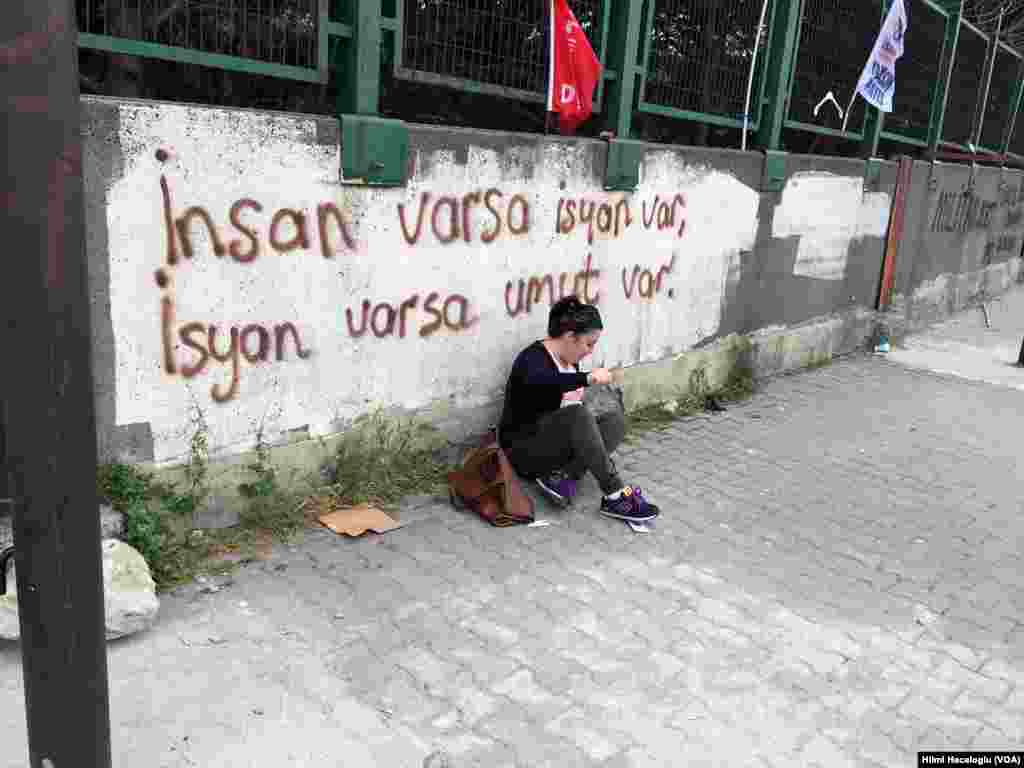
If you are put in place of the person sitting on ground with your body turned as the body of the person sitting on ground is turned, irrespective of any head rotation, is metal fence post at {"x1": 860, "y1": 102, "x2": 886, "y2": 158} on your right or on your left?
on your left

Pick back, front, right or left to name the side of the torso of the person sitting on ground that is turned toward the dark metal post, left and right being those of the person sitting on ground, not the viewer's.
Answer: right

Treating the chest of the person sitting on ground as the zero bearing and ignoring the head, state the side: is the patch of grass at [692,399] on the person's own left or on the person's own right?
on the person's own left

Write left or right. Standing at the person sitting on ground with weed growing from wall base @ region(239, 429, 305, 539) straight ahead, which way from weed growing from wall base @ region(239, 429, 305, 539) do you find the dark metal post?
left

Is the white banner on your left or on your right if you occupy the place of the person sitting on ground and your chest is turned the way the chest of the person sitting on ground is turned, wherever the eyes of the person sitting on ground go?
on your left

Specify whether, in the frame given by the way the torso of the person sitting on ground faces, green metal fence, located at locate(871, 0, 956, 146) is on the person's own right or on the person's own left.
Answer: on the person's own left
